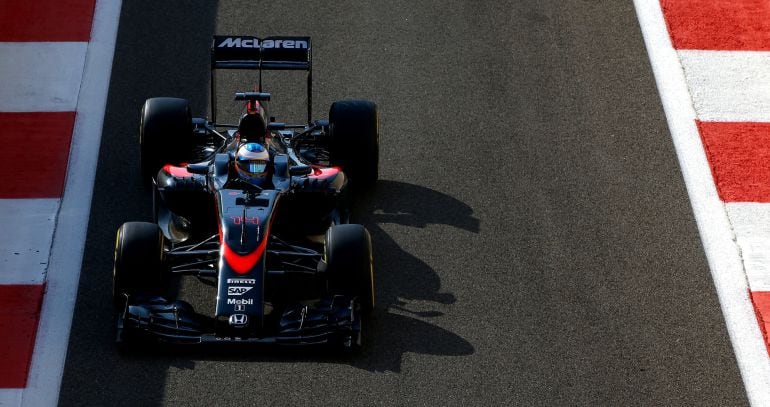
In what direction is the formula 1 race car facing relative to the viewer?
toward the camera
